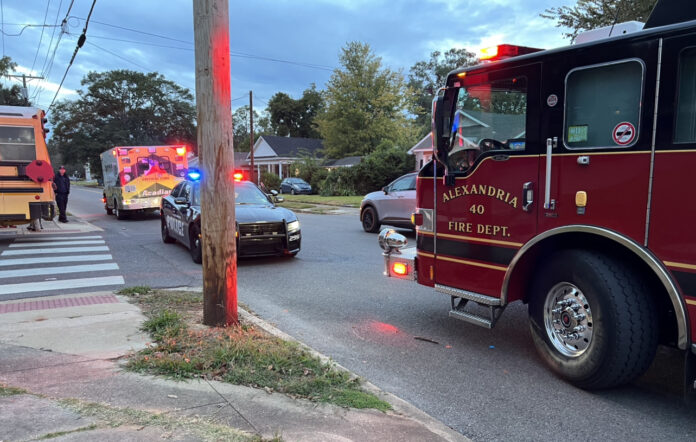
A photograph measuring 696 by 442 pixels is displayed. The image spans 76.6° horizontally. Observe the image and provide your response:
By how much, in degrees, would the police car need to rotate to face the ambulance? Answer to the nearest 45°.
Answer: approximately 135° to its left

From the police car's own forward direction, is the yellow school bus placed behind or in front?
behind

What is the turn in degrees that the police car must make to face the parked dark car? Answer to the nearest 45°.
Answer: approximately 135° to its left

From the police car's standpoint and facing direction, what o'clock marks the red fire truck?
The red fire truck is roughly at 1 o'clock from the police car.

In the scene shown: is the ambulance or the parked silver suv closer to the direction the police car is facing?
the parked silver suv

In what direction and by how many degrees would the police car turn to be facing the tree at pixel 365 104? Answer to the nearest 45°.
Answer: approximately 135° to its left

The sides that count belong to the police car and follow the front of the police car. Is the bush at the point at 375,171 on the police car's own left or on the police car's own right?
on the police car's own left

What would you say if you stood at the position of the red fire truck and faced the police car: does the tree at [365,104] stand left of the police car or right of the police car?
right

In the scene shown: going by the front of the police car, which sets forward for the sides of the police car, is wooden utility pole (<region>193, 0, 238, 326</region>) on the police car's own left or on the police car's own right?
on the police car's own right

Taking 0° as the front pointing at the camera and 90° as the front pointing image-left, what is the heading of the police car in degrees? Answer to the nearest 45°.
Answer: approximately 315°
